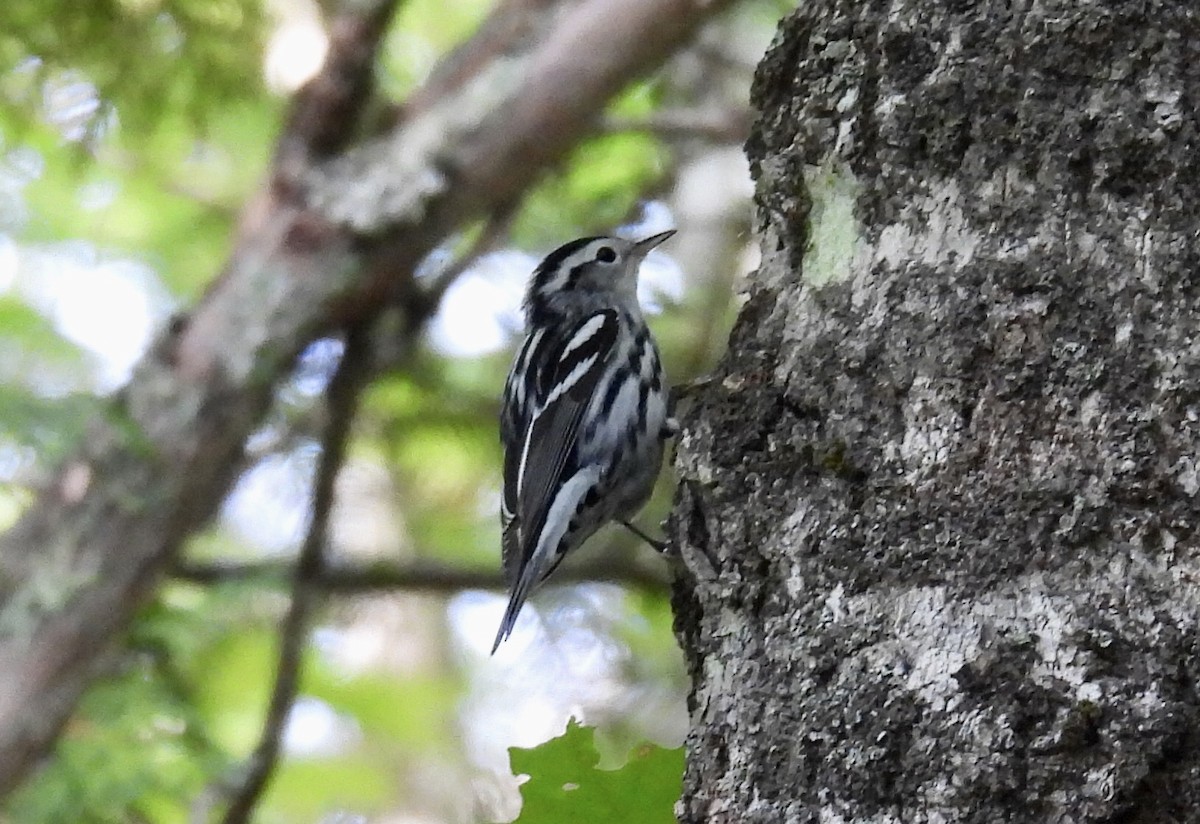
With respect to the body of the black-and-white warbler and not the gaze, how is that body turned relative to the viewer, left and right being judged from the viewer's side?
facing to the right of the viewer
